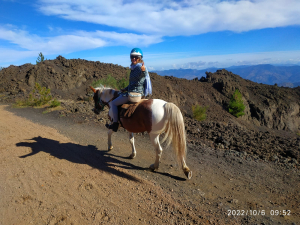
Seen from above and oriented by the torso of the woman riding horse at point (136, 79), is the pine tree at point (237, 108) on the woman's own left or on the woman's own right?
on the woman's own right

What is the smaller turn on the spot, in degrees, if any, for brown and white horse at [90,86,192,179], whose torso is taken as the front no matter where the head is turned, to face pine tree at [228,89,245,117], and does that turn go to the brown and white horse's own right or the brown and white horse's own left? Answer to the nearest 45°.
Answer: approximately 90° to the brown and white horse's own right

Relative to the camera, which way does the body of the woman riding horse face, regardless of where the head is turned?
to the viewer's left

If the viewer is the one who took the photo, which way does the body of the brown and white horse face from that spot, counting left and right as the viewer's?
facing away from the viewer and to the left of the viewer
